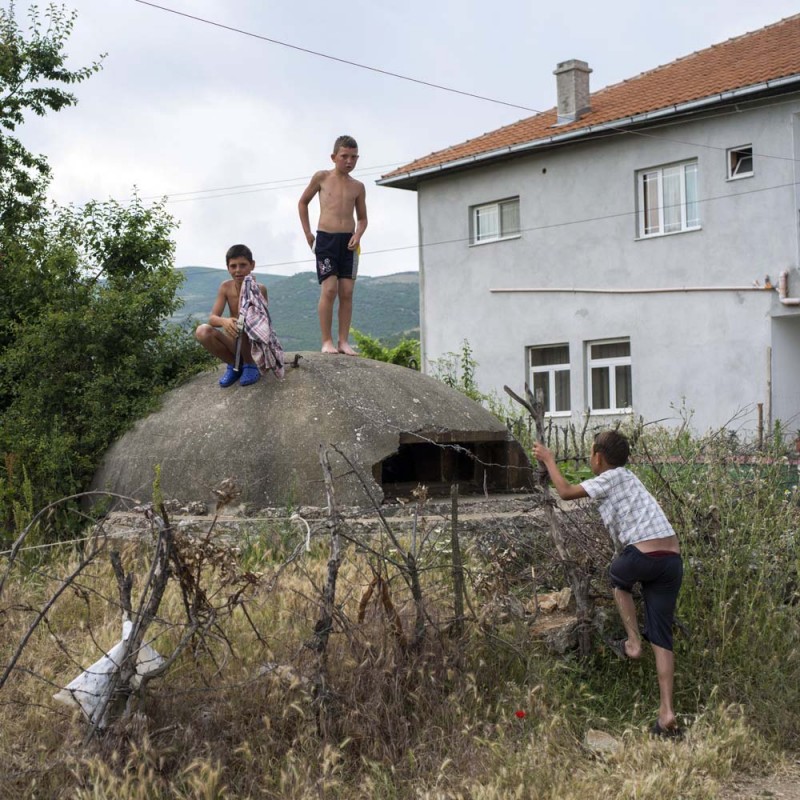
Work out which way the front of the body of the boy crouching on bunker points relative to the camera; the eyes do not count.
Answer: toward the camera

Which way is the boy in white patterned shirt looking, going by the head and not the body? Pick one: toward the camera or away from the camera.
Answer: away from the camera

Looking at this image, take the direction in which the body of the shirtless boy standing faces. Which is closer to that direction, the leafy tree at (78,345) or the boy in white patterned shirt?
the boy in white patterned shirt

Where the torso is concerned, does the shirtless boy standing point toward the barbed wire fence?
yes

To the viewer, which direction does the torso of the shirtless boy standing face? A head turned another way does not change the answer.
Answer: toward the camera

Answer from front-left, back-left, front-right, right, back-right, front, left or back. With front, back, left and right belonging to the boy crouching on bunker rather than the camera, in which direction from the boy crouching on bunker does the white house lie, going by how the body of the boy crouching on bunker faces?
back-left

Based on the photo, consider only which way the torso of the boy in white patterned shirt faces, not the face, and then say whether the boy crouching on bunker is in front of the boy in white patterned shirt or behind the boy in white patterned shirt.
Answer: in front

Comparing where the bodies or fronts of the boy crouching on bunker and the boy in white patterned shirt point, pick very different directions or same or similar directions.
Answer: very different directions

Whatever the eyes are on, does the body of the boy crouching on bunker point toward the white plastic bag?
yes

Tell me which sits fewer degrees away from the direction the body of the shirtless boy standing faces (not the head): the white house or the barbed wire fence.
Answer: the barbed wire fence

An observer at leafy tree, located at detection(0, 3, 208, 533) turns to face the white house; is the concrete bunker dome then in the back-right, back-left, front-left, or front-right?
front-right

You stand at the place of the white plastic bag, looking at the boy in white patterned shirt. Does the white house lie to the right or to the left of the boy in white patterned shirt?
left

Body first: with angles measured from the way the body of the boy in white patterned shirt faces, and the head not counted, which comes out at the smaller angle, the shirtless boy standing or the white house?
the shirtless boy standing

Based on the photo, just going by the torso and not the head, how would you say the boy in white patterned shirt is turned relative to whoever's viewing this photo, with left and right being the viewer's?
facing away from the viewer and to the left of the viewer

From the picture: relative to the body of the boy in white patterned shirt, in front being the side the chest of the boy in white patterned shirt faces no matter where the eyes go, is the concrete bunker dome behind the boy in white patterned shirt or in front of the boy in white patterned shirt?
in front

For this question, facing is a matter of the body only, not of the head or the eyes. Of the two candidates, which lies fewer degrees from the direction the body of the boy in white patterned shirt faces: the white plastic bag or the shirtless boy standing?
the shirtless boy standing
